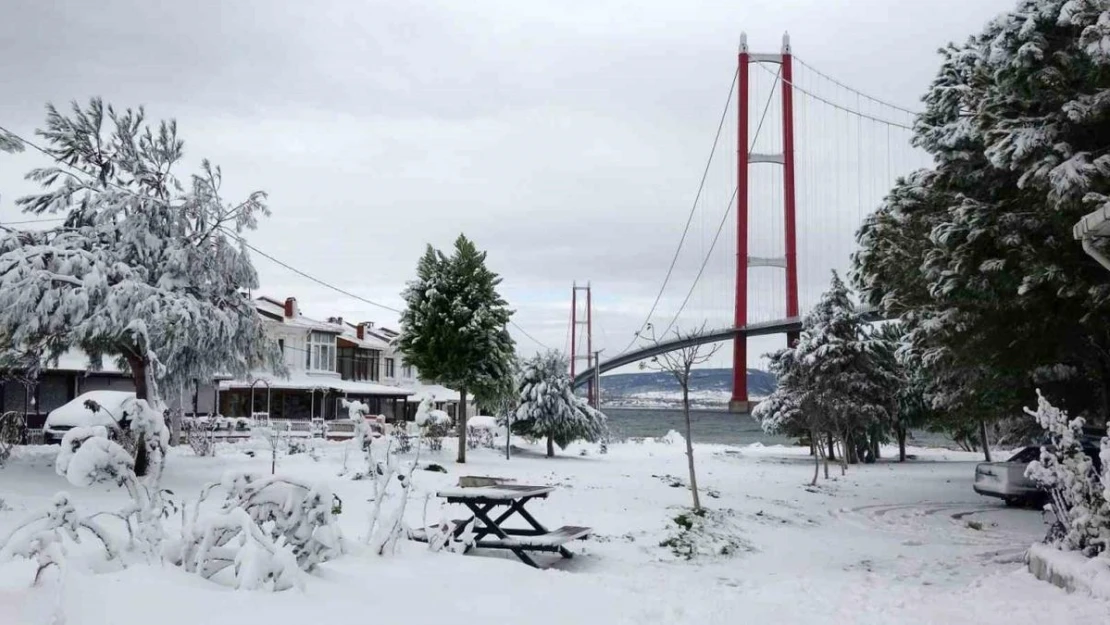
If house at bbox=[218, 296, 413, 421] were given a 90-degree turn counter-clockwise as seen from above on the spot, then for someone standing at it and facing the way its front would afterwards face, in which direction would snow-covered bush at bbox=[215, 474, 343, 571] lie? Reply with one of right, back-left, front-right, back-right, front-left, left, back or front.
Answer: back-right

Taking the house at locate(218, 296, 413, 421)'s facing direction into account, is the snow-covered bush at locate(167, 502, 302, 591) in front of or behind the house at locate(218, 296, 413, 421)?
in front

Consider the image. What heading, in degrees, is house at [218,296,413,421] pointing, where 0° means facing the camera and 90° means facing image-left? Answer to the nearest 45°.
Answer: approximately 315°

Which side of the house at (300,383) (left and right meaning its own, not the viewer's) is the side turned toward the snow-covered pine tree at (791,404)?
front

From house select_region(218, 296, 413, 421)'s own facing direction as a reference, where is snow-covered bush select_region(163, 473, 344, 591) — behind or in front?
in front

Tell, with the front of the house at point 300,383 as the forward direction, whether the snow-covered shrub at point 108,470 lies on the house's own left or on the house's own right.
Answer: on the house's own right

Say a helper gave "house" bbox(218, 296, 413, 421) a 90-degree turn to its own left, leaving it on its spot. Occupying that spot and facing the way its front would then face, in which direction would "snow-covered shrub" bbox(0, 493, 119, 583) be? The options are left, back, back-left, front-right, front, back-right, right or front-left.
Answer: back-right

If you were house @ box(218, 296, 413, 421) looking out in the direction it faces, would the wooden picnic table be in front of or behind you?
in front
